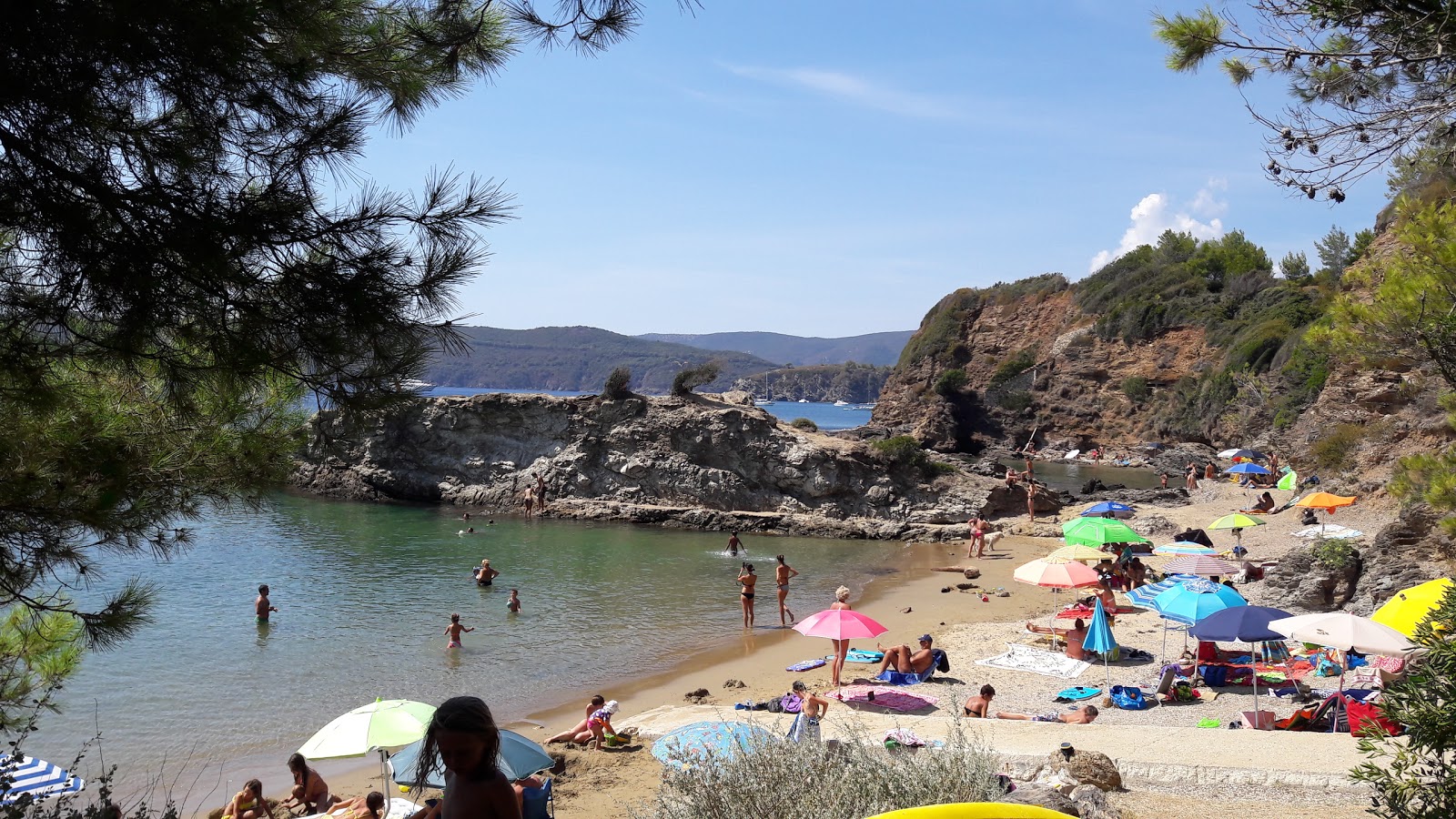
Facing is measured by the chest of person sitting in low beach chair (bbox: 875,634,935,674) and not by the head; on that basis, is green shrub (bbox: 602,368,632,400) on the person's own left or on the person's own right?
on the person's own right

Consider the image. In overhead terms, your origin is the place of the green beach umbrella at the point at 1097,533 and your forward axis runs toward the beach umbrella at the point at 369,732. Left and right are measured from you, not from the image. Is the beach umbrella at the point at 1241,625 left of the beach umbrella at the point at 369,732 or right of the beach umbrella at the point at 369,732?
left

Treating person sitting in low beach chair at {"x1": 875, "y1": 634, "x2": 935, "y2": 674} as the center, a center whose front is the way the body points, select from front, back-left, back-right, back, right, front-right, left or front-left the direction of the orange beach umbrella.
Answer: back-right

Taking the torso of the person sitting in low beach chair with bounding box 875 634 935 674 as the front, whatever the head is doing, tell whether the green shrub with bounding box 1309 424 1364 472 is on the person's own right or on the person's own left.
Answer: on the person's own right

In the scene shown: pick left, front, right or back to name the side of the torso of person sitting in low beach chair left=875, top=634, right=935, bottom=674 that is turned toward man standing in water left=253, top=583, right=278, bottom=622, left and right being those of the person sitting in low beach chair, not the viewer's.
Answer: front

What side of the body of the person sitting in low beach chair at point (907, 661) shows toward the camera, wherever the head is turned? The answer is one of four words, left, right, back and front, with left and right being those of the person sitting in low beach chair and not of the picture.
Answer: left

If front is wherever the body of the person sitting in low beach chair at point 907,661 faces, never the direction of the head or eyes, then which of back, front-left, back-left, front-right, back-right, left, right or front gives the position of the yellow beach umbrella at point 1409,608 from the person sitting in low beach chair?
back-left

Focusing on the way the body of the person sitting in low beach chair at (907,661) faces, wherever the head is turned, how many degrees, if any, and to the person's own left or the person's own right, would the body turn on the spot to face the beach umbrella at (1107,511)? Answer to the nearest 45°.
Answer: approximately 90° to the person's own right

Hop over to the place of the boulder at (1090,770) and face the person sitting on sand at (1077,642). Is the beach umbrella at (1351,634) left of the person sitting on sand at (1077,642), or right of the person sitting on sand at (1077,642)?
right

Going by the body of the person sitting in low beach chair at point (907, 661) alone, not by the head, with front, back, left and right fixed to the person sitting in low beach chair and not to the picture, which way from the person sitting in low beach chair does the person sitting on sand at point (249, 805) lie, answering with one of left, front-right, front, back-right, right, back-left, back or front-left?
front-left

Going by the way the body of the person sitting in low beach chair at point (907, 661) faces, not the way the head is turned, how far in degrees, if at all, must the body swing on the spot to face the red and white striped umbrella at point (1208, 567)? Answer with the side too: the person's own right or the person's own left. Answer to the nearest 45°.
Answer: approximately 135° to the person's own right

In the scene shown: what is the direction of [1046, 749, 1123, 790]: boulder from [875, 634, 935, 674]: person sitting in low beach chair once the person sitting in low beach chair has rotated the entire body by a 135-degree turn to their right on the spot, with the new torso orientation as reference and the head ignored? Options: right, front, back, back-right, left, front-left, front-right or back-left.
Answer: back-right

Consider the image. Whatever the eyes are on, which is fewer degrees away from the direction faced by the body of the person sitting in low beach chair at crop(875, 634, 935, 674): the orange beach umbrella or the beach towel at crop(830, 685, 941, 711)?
the beach towel

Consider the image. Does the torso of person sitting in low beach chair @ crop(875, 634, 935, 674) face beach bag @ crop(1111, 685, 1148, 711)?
no
